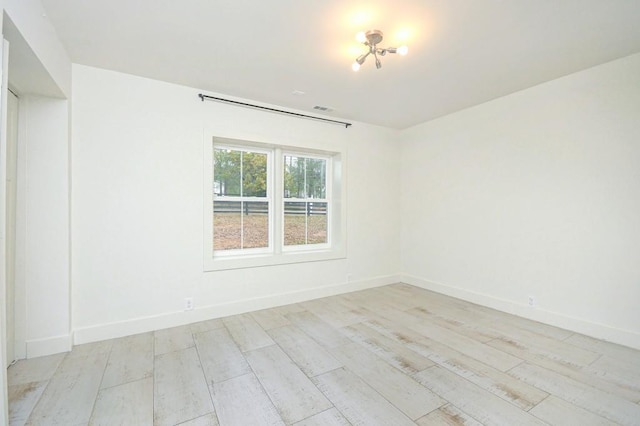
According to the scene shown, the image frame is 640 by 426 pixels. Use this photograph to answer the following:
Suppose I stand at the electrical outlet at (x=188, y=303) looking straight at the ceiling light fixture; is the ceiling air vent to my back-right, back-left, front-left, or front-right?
front-left

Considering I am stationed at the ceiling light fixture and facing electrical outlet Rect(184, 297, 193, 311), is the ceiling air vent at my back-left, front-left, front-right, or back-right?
front-right

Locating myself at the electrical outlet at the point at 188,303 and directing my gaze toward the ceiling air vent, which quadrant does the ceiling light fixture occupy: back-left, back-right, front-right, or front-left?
front-right

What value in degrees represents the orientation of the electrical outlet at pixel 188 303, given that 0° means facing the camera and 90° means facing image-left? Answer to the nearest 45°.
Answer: approximately 0°
